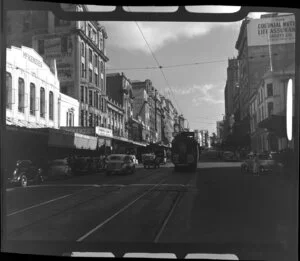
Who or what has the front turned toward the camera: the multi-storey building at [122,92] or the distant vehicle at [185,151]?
the distant vehicle

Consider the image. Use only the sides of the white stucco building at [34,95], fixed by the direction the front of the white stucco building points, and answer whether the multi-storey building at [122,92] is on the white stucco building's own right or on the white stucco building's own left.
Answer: on the white stucco building's own left

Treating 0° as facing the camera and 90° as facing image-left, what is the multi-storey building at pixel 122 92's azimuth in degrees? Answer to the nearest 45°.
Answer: approximately 270°

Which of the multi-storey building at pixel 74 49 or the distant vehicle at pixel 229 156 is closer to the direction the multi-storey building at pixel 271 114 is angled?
the multi-storey building

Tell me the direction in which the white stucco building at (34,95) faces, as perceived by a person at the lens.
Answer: facing the viewer and to the right of the viewer

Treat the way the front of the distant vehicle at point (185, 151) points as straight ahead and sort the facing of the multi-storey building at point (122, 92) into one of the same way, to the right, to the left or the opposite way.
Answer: to the left
